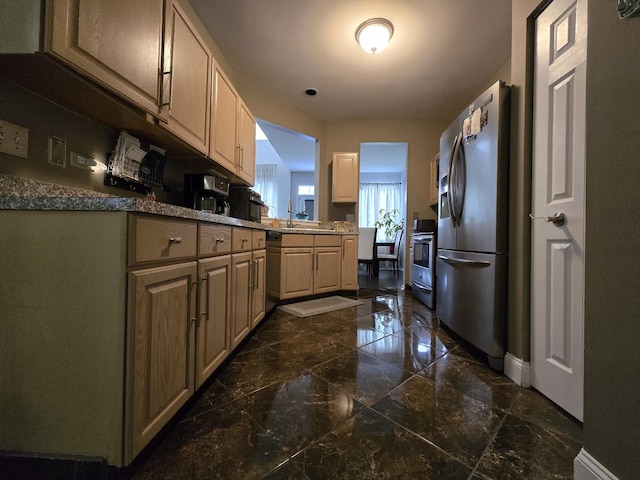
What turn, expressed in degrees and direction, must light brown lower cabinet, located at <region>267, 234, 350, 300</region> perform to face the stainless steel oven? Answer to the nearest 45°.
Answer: approximately 45° to its left

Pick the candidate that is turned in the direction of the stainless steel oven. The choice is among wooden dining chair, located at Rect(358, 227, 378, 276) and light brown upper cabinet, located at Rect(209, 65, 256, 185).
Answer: the light brown upper cabinet

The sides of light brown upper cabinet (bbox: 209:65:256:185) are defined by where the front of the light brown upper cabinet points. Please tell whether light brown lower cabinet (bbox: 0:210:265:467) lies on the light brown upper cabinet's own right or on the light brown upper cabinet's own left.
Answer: on the light brown upper cabinet's own right

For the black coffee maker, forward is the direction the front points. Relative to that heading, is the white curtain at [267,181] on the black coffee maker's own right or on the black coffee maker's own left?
on the black coffee maker's own left

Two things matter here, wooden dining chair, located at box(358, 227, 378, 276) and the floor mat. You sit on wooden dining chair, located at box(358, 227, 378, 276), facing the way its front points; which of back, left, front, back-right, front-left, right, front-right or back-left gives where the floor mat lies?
back

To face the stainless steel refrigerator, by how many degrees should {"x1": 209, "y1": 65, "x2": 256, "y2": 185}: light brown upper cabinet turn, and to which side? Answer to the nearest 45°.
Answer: approximately 45° to its right

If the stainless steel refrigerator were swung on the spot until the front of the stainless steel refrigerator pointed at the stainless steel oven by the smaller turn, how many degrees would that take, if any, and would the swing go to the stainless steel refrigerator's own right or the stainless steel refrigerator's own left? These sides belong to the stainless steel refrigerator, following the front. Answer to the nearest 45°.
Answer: approximately 135° to the stainless steel refrigerator's own right

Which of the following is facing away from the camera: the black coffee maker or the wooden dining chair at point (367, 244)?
the wooden dining chair

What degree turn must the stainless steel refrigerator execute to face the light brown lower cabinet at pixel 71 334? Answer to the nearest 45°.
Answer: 0° — it already faces it

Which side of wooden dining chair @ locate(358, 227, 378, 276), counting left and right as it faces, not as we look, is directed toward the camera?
back
